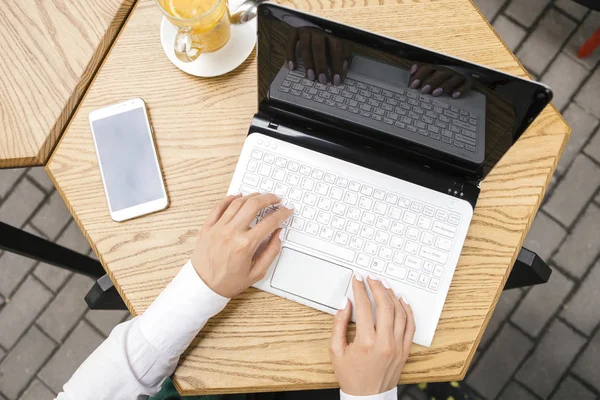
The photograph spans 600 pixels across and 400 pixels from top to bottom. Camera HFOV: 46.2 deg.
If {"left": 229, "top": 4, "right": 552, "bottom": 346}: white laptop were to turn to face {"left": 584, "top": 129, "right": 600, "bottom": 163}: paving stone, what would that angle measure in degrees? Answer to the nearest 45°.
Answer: approximately 135° to its left

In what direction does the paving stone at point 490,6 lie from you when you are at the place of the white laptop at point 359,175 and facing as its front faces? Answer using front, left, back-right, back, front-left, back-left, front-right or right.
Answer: back

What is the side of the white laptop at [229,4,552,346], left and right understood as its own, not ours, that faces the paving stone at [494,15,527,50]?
back

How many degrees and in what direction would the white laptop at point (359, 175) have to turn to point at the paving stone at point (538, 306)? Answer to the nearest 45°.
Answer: approximately 135° to its left

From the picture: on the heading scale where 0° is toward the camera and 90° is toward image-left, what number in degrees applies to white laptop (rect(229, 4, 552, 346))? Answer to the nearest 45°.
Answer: approximately 0°
